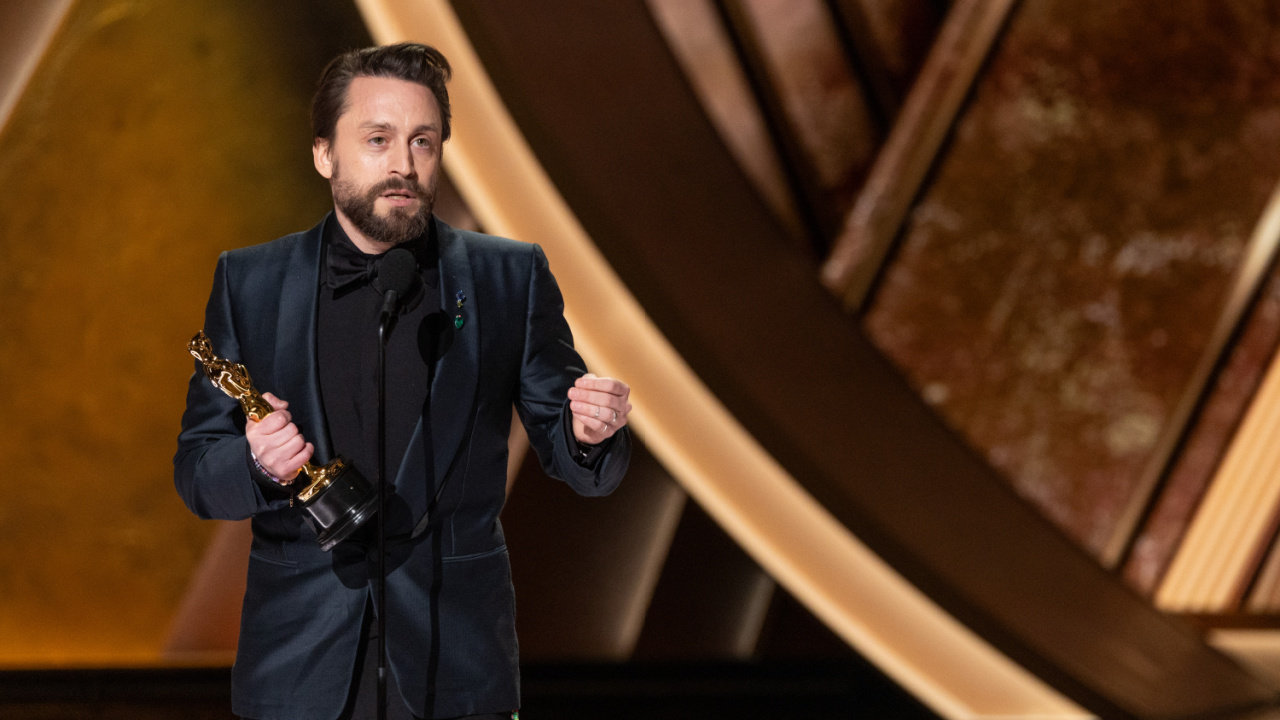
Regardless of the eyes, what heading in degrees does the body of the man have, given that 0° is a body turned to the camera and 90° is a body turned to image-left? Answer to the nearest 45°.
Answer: approximately 0°
